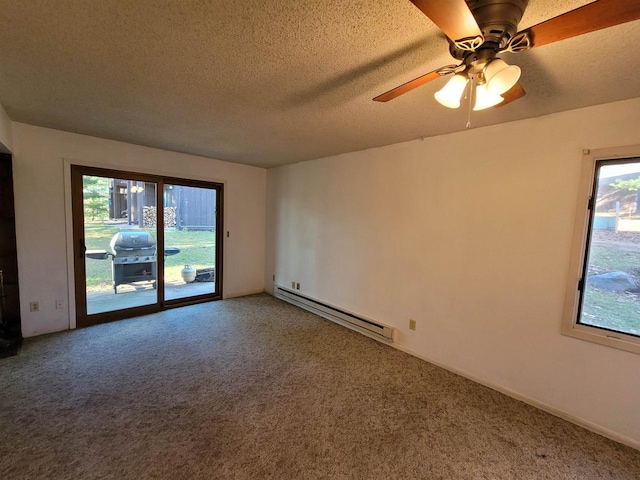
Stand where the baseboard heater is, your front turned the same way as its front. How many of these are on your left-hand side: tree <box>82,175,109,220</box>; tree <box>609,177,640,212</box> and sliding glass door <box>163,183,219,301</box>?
1

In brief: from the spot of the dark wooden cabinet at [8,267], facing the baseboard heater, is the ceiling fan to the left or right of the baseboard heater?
right

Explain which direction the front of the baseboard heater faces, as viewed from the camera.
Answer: facing the viewer and to the left of the viewer

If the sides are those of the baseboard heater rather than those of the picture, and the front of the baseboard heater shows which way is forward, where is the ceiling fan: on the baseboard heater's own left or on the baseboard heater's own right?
on the baseboard heater's own left

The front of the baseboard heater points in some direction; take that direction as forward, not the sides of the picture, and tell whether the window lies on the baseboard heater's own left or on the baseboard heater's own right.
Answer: on the baseboard heater's own left

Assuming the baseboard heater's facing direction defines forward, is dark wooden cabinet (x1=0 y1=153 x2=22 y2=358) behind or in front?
in front

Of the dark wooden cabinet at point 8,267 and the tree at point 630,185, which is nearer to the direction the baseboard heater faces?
the dark wooden cabinet

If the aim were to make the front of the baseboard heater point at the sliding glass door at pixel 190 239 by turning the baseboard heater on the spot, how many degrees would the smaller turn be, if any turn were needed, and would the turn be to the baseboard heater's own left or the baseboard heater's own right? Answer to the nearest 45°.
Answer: approximately 45° to the baseboard heater's own right

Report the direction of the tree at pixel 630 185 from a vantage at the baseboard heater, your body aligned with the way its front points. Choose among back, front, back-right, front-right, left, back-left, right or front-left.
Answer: back

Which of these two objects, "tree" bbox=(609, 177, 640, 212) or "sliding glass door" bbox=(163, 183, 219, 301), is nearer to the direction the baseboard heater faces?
the sliding glass door
